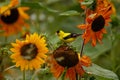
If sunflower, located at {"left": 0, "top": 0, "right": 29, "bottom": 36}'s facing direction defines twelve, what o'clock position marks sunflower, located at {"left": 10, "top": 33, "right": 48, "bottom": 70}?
sunflower, located at {"left": 10, "top": 33, "right": 48, "bottom": 70} is roughly at 12 o'clock from sunflower, located at {"left": 0, "top": 0, "right": 29, "bottom": 36}.

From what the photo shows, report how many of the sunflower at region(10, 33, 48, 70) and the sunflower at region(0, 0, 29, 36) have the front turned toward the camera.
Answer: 2

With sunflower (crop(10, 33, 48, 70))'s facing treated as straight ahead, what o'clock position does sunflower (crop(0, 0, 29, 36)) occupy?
sunflower (crop(0, 0, 29, 36)) is roughly at 6 o'clock from sunflower (crop(10, 33, 48, 70)).

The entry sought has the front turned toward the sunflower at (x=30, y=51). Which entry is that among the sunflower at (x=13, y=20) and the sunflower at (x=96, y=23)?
the sunflower at (x=13, y=20)

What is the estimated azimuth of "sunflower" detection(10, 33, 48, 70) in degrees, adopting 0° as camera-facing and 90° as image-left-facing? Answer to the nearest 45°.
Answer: approximately 0°

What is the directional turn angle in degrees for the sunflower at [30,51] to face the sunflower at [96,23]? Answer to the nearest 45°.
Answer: approximately 90° to its left
